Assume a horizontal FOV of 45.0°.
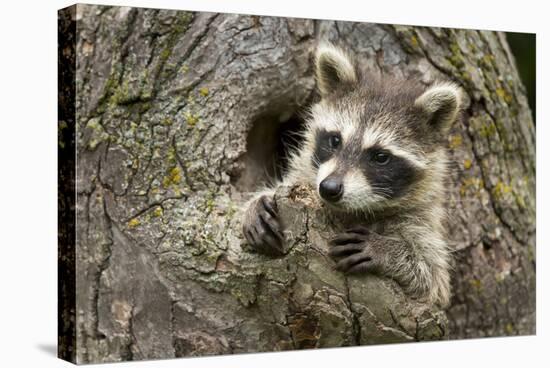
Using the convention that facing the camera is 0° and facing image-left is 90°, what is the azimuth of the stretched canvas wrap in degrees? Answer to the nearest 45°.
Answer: approximately 315°
